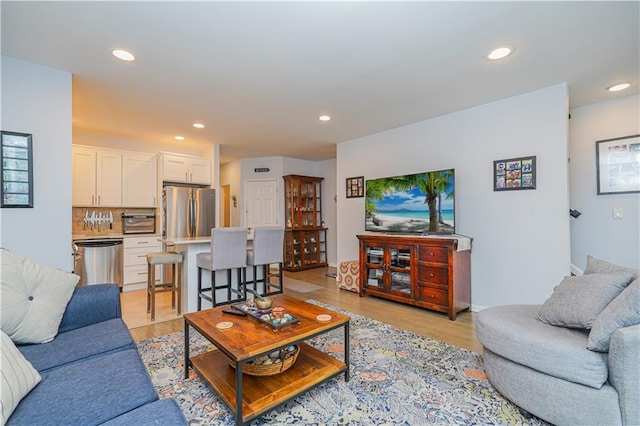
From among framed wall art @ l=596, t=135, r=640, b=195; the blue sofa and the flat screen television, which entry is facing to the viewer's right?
the blue sofa

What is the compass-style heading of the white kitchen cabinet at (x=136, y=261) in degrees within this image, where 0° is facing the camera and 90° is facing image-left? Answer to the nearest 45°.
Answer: approximately 0°

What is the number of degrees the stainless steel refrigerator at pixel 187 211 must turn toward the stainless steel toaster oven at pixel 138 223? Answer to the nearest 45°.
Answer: approximately 135° to its right

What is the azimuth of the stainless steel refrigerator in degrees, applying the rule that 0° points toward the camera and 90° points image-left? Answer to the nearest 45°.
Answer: approximately 315°

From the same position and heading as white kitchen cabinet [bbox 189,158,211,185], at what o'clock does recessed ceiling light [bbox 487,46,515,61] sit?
The recessed ceiling light is roughly at 11 o'clock from the white kitchen cabinet.

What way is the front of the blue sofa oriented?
to the viewer's right

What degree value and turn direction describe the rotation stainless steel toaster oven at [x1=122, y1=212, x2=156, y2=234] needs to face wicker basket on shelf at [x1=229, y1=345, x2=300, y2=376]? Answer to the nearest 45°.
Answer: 0° — it already faces it
